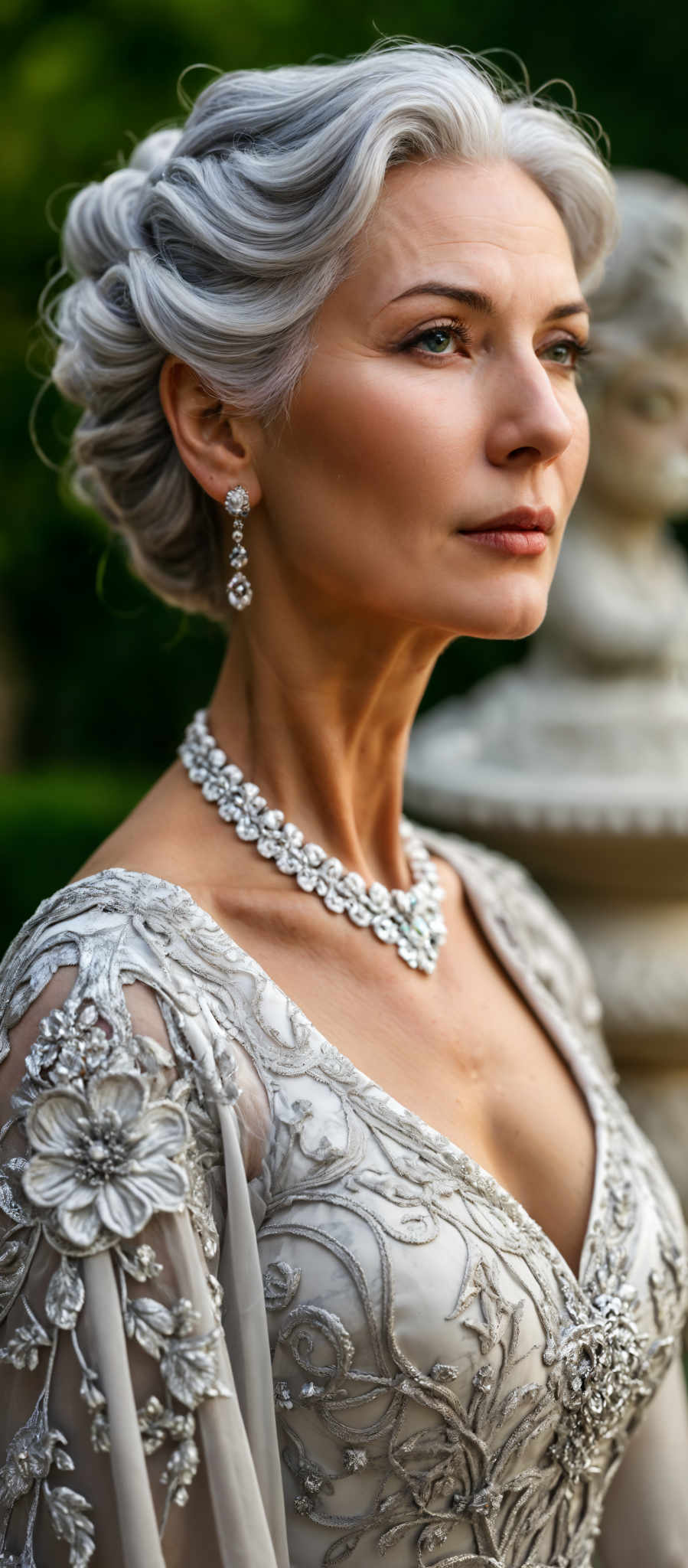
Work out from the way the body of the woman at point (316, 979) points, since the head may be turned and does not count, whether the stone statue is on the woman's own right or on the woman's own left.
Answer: on the woman's own left

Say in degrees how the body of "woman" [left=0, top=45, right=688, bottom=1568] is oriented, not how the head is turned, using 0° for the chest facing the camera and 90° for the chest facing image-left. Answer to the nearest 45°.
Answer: approximately 315°
